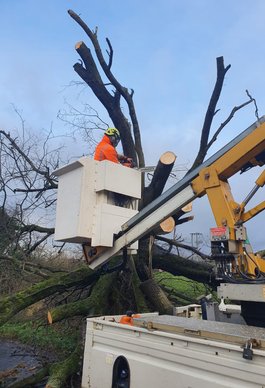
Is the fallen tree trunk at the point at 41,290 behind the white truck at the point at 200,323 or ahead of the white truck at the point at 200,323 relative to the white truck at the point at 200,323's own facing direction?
behind

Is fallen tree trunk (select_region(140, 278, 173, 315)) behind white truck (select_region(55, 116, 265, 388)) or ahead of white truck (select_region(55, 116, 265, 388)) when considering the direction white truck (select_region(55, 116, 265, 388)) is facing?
behind

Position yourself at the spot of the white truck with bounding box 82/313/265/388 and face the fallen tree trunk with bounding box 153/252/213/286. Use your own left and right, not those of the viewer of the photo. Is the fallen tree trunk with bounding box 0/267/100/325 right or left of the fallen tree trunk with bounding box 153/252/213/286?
left

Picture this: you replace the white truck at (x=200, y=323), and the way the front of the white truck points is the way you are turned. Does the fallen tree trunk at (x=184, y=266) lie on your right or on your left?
on your left

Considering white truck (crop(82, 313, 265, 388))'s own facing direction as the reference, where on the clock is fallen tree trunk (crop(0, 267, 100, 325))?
The fallen tree trunk is roughly at 6 o'clock from the white truck.

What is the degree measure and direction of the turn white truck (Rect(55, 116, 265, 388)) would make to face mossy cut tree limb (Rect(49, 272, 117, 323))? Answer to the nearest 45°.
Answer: approximately 180°

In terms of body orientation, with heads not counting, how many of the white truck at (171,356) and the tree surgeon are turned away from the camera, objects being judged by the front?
0

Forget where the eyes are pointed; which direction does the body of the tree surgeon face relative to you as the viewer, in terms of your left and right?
facing to the right of the viewer
